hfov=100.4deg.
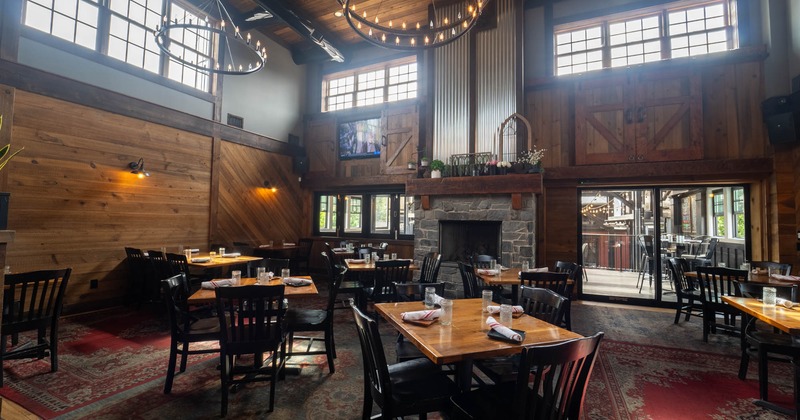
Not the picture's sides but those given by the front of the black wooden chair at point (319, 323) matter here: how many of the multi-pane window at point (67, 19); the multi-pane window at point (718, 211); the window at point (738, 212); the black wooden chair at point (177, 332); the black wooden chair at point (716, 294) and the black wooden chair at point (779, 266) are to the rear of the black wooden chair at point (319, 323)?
4

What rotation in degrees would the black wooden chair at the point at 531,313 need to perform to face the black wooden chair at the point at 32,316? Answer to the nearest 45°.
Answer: approximately 45° to its right

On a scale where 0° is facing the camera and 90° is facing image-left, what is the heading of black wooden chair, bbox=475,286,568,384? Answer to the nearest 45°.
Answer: approximately 45°

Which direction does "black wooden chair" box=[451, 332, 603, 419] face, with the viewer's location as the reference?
facing away from the viewer and to the left of the viewer

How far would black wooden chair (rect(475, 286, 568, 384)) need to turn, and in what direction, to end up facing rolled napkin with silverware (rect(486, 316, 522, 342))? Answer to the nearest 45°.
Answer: approximately 45° to its left

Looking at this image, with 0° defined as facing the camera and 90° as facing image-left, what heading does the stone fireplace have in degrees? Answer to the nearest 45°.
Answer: approximately 0°

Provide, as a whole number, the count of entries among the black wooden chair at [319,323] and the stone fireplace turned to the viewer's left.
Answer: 1

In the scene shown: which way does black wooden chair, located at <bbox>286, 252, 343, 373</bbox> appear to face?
to the viewer's left

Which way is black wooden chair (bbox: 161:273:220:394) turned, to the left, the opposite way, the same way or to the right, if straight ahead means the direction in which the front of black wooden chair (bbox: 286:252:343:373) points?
the opposite way

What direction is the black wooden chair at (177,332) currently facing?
to the viewer's right

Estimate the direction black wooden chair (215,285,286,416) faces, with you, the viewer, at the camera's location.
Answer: facing away from the viewer

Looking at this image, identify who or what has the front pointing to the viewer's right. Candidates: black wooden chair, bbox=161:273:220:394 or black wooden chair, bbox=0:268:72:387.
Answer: black wooden chair, bbox=161:273:220:394
